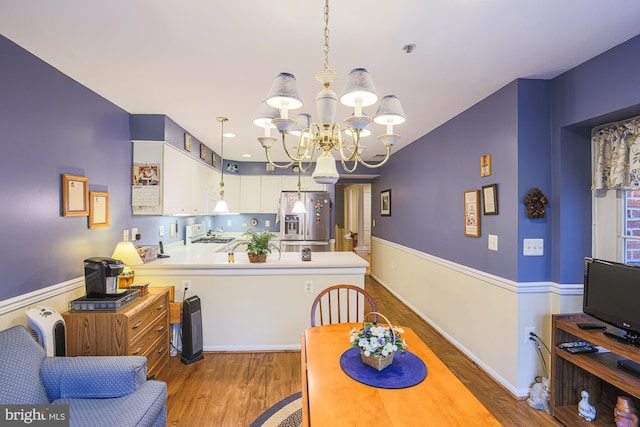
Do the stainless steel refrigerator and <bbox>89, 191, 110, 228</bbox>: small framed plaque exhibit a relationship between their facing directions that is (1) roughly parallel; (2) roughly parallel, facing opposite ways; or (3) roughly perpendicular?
roughly perpendicular

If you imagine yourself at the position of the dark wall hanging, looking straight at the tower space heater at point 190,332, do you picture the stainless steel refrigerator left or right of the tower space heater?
right

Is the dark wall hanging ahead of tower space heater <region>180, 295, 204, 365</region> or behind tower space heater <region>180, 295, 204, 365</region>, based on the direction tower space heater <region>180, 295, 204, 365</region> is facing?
ahead

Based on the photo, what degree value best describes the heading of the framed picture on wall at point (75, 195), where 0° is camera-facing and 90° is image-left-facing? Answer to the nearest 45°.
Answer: approximately 315°

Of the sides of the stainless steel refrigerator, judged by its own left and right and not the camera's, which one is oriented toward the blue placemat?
front

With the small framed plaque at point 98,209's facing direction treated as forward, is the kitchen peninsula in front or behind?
in front

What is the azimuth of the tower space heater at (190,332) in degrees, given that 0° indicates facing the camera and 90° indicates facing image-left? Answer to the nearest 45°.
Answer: approximately 315°
